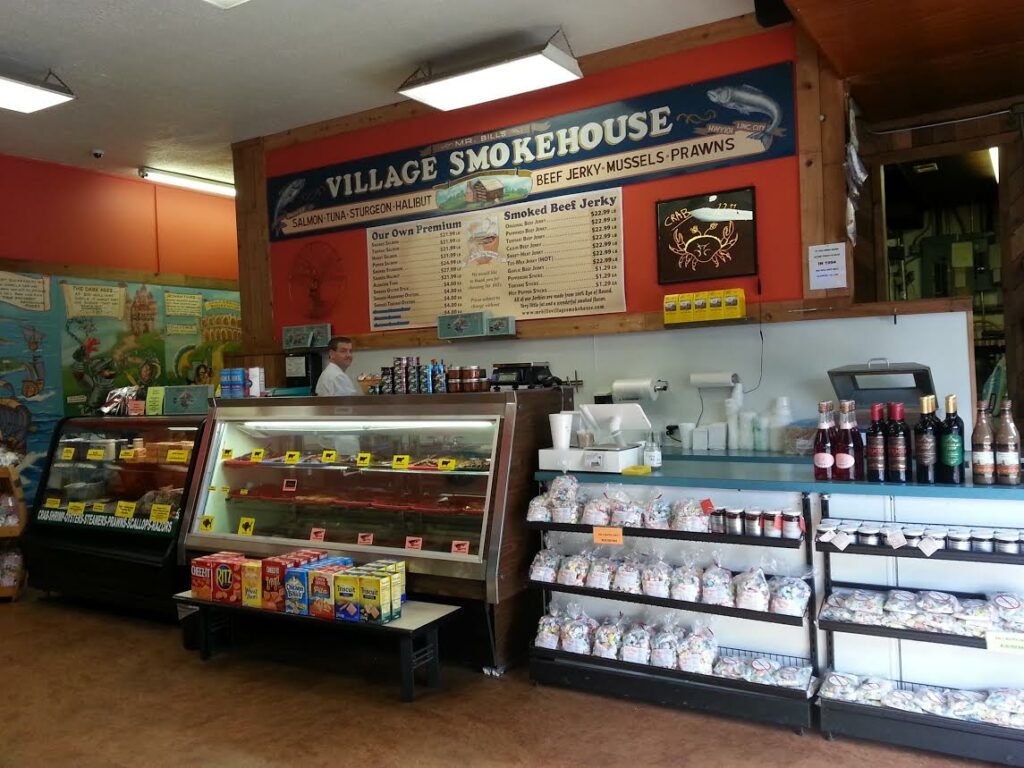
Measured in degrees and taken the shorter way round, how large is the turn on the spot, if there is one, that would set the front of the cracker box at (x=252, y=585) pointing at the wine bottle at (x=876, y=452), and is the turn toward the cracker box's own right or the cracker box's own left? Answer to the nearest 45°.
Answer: approximately 45° to the cracker box's own left

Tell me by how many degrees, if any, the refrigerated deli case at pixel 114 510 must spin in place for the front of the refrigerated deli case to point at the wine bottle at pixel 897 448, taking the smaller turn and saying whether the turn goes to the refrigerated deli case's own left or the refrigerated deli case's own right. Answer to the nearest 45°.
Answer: approximately 90° to the refrigerated deli case's own left

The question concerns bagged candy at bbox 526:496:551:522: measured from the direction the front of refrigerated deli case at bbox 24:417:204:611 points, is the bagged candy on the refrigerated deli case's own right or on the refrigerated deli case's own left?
on the refrigerated deli case's own left

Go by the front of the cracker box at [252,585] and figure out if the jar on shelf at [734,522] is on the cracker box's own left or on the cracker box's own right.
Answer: on the cracker box's own left

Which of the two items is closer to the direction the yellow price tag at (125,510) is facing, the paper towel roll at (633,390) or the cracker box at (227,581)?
the cracker box

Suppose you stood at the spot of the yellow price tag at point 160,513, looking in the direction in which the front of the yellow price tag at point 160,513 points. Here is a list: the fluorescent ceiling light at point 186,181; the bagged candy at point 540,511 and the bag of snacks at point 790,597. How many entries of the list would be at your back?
1

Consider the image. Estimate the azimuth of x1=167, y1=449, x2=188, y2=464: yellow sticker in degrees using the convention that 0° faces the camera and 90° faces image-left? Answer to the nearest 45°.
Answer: approximately 0°

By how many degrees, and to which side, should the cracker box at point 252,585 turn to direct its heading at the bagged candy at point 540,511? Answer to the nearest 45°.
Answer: approximately 45° to its left

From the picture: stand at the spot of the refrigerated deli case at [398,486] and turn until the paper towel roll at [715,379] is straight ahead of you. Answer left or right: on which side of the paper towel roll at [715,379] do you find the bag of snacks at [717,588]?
right

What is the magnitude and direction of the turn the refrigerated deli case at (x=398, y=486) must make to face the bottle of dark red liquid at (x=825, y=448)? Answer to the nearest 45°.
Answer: approximately 90° to its left

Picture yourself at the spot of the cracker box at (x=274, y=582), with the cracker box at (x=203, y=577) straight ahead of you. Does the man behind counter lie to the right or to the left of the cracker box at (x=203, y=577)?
right
